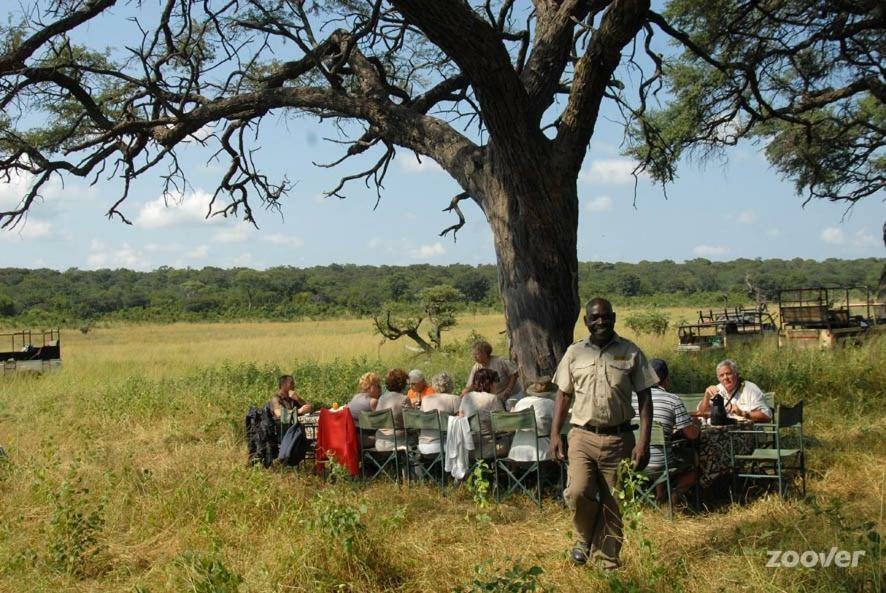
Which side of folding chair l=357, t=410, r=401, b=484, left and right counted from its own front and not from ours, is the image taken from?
back

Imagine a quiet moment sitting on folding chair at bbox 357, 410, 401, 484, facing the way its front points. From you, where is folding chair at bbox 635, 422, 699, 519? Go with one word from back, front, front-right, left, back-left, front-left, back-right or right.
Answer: back-right

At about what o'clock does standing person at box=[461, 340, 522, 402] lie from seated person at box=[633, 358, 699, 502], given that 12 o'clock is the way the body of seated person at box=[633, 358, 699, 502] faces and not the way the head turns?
standing person at box=[461, 340, 522, 402] is roughly at 9 o'clock from seated person at box=[633, 358, 699, 502].

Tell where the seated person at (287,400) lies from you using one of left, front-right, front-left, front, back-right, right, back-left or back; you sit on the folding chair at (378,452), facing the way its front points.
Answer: front-left

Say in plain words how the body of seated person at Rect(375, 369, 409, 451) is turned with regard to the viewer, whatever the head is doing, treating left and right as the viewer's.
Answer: facing away from the viewer

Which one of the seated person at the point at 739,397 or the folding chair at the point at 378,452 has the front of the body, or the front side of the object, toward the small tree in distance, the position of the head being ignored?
the folding chair

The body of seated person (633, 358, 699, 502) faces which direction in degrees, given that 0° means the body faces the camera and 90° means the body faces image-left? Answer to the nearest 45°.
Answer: approximately 225°

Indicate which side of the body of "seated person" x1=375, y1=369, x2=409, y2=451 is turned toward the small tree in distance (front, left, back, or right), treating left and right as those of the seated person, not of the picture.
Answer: front

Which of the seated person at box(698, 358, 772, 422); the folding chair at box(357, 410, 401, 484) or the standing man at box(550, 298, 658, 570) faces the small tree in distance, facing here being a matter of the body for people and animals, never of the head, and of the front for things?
the folding chair

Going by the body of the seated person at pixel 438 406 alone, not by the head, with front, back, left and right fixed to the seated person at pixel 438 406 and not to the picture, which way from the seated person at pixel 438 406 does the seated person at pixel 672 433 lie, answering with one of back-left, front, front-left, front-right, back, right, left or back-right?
back-right

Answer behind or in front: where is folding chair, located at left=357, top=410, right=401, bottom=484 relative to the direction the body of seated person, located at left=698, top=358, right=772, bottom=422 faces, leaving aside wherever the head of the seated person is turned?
in front

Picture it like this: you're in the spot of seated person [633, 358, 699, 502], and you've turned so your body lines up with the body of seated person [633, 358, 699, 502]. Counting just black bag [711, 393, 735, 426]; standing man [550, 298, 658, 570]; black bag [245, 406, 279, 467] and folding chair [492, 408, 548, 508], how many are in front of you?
1

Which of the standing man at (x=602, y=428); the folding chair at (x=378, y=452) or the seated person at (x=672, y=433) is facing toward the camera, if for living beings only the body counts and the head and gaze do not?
the standing man

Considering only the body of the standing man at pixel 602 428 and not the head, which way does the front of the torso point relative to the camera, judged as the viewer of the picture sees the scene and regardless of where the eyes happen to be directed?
toward the camera
